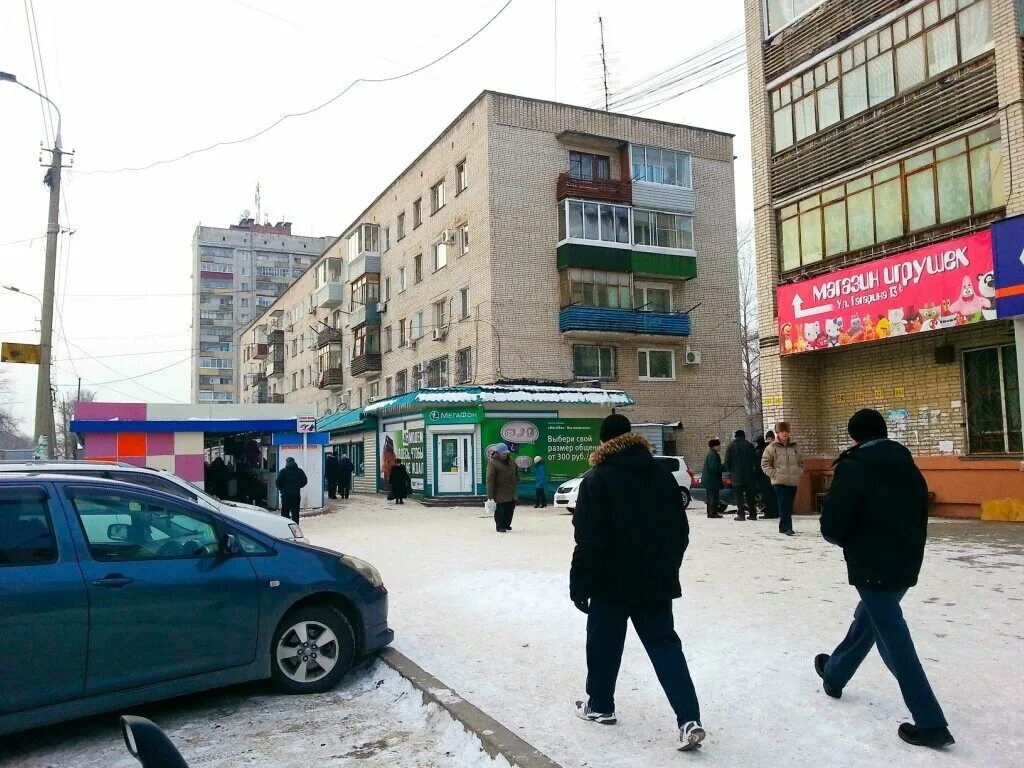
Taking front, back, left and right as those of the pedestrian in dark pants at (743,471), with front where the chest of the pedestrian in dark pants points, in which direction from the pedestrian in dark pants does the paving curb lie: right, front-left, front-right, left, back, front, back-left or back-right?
back

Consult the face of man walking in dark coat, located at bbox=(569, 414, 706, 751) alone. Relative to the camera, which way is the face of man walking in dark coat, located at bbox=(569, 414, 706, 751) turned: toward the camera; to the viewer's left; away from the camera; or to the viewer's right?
away from the camera

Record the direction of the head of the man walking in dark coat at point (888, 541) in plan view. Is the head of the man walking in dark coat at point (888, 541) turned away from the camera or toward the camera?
away from the camera

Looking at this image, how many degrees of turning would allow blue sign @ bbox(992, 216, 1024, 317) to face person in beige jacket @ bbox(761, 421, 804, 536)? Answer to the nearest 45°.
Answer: approximately 45° to its right

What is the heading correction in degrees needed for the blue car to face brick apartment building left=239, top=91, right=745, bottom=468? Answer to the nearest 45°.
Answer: approximately 45° to its left

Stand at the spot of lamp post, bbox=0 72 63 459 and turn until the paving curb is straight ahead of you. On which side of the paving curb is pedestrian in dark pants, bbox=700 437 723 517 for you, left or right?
left

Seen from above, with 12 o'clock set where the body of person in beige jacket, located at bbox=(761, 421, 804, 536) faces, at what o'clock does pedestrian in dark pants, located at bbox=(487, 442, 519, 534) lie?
The pedestrian in dark pants is roughly at 3 o'clock from the person in beige jacket.

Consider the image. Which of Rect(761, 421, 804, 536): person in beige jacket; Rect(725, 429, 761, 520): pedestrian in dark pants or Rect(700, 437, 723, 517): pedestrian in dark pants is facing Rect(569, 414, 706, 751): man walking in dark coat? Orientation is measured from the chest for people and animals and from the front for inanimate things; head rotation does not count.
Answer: the person in beige jacket
